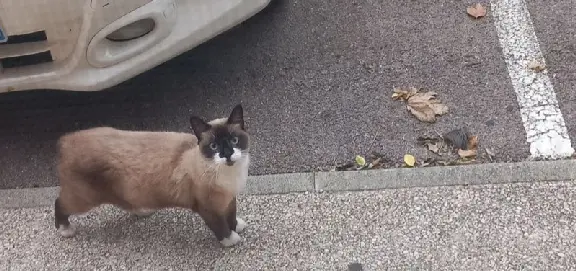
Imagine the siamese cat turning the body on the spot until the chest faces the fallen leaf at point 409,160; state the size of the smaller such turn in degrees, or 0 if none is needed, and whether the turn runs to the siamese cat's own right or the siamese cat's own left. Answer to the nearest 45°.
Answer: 0° — it already faces it

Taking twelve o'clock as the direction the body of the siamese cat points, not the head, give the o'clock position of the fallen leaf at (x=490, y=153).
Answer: The fallen leaf is roughly at 12 o'clock from the siamese cat.

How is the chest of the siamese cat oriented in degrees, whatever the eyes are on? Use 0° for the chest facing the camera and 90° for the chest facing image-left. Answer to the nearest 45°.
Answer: approximately 270°
